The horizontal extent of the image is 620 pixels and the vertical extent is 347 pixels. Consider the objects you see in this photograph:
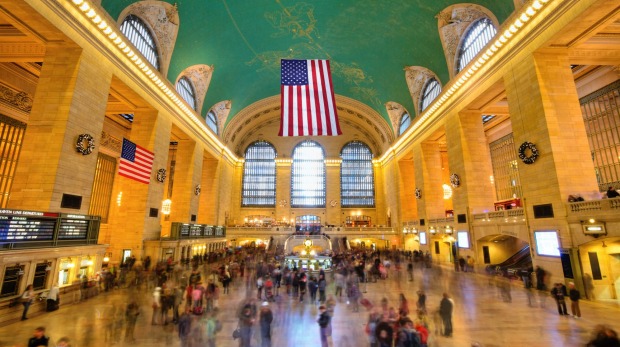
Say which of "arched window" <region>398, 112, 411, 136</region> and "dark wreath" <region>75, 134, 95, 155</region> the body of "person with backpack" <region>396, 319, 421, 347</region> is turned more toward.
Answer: the arched window

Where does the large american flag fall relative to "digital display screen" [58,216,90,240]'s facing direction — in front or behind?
in front

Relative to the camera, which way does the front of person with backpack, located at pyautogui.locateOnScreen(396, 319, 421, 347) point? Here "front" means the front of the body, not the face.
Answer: away from the camera

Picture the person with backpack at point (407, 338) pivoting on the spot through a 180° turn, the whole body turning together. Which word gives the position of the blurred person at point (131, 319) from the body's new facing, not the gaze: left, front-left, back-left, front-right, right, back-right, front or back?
right

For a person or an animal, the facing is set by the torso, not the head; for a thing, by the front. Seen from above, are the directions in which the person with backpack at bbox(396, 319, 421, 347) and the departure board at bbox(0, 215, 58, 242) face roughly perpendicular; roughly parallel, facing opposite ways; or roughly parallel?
roughly perpendicular

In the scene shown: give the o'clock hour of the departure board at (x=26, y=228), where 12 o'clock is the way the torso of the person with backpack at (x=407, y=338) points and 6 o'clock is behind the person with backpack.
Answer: The departure board is roughly at 9 o'clock from the person with backpack.

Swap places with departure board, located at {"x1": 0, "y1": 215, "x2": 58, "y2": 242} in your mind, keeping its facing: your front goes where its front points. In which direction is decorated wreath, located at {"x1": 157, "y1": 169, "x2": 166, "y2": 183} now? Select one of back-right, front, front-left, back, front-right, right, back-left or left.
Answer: left

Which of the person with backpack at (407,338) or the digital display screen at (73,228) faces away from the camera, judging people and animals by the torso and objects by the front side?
the person with backpack

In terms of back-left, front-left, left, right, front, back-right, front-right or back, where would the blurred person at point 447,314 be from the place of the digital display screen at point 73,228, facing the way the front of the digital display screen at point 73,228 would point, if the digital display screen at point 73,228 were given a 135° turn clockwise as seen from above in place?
back-left

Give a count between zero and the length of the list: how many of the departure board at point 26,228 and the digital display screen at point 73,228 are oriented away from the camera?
0

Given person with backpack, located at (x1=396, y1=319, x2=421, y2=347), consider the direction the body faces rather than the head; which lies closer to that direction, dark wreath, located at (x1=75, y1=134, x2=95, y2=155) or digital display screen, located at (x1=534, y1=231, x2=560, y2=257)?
the digital display screen

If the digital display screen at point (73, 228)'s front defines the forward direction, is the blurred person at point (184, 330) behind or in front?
in front

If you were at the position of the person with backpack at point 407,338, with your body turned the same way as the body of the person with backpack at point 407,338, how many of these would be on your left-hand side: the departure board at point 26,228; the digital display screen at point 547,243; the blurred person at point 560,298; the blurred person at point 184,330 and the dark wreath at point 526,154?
2

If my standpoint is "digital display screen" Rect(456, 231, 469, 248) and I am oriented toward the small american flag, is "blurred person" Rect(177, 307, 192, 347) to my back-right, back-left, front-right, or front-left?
front-left

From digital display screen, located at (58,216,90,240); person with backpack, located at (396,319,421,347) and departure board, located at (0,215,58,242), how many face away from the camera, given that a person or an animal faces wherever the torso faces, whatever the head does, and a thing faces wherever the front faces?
1

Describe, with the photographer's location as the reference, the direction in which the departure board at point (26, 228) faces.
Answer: facing the viewer and to the right of the viewer

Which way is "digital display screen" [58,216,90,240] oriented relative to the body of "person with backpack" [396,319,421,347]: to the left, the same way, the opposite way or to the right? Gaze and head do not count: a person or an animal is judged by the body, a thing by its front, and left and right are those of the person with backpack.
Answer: to the right

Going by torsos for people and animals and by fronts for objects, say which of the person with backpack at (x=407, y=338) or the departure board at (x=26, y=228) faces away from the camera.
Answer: the person with backpack
